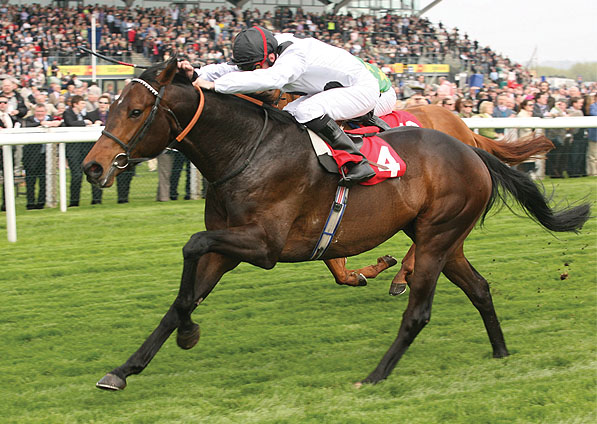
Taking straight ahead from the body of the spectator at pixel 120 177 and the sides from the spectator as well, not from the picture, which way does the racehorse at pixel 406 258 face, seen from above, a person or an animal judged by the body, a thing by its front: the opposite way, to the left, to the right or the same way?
to the right

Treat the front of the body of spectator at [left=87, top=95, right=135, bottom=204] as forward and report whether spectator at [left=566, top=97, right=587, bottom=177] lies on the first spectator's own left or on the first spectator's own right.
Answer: on the first spectator's own left

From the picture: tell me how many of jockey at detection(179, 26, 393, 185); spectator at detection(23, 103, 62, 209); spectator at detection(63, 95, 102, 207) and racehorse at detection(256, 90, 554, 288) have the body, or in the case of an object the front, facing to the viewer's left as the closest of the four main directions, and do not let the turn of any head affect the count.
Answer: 2

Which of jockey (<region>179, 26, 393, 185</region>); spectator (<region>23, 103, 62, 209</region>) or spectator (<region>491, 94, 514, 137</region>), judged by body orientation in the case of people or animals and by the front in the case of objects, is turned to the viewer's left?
the jockey

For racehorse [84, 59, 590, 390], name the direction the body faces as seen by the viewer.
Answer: to the viewer's left

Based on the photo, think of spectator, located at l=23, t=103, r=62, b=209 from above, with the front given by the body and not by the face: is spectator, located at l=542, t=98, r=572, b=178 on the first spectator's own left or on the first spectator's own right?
on the first spectator's own left

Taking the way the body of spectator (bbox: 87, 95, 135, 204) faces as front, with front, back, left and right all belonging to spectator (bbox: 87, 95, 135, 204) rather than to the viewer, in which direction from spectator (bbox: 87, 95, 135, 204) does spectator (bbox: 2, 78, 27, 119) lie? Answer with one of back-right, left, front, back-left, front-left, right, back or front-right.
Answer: back-right

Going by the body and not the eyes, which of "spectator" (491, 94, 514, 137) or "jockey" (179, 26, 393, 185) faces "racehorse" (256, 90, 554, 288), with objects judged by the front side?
the spectator

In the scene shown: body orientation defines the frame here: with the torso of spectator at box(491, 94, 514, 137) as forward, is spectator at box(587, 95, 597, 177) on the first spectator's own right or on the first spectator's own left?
on the first spectator's own left

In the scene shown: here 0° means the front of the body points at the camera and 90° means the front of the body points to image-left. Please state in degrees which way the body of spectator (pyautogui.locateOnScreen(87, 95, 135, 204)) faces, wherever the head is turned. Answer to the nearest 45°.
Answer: approximately 0°

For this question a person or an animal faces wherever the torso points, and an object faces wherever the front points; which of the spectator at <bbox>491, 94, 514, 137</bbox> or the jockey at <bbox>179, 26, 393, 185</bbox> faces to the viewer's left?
the jockey

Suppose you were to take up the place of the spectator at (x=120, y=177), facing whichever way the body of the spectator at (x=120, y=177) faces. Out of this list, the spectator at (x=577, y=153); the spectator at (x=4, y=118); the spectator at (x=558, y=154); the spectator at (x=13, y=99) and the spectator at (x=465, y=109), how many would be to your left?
3

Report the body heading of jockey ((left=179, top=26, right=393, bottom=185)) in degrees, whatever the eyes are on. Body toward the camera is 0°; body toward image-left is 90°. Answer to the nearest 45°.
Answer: approximately 90°
